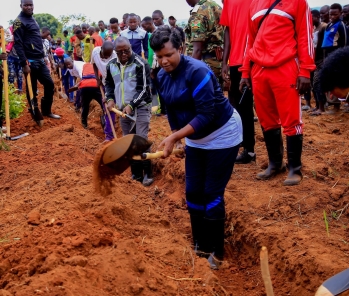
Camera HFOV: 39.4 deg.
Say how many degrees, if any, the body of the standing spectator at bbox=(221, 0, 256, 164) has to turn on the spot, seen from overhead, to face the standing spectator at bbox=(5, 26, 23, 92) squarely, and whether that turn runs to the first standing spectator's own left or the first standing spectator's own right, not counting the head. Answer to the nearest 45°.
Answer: approximately 90° to the first standing spectator's own right

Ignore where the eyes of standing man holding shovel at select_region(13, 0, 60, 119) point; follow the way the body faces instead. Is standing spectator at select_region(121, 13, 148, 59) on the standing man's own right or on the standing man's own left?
on the standing man's own left

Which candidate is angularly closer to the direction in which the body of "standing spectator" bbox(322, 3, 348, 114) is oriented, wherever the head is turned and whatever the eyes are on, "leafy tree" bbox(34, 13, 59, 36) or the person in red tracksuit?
the person in red tracksuit

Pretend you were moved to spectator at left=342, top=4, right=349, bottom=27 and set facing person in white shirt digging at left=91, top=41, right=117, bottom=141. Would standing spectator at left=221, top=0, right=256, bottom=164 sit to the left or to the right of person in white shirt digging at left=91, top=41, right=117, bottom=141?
left

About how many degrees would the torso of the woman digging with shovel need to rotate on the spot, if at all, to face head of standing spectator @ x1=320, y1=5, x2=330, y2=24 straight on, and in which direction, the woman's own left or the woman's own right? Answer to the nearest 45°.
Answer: approximately 135° to the woman's own right

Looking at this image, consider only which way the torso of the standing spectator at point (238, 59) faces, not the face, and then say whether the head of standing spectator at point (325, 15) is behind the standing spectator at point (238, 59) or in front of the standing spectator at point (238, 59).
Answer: behind

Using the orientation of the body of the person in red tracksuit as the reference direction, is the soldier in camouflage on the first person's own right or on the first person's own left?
on the first person's own right

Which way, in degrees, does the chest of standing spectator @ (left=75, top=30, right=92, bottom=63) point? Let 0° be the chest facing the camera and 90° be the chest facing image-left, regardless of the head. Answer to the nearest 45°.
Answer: approximately 45°

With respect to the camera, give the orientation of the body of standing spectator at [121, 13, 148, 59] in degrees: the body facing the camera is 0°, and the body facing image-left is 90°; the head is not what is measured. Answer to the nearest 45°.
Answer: approximately 0°

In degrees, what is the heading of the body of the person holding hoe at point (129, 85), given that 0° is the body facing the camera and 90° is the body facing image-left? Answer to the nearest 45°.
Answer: approximately 45°

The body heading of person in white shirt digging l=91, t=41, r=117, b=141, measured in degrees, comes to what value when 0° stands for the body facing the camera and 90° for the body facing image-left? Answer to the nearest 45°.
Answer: approximately 315°
